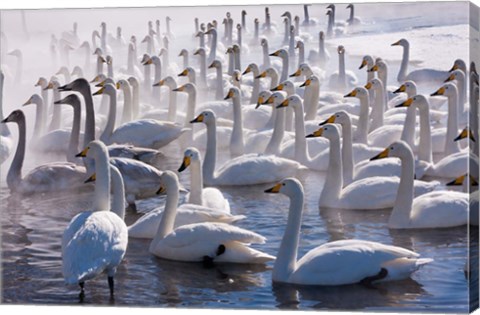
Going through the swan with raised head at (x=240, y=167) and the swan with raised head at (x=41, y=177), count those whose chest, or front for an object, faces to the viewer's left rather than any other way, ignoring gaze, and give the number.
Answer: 2

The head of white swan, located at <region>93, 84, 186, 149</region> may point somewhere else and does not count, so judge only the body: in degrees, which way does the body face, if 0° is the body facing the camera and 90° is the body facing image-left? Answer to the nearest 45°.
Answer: approximately 90°

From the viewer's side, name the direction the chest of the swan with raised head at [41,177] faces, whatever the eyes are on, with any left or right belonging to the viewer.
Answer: facing to the left of the viewer

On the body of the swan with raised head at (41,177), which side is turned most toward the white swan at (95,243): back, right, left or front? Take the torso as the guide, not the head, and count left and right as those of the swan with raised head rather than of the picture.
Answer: left

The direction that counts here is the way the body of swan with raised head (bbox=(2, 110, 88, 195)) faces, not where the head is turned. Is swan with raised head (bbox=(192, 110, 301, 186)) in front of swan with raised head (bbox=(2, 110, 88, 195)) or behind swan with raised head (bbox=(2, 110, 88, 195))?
behind

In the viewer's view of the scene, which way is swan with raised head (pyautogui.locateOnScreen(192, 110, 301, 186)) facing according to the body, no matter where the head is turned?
to the viewer's left

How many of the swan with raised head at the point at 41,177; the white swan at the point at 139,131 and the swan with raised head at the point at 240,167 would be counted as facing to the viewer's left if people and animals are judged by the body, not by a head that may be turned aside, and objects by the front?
3

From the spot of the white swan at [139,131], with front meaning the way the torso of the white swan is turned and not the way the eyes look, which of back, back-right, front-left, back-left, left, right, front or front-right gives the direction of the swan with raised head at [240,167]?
back

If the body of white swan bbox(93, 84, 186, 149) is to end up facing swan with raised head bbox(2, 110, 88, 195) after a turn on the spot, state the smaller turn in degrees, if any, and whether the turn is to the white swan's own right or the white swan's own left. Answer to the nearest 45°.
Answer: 0° — it already faces it

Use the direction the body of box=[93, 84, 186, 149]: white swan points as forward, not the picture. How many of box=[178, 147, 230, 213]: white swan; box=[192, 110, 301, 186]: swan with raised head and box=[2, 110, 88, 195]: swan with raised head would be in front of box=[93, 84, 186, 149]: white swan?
1
